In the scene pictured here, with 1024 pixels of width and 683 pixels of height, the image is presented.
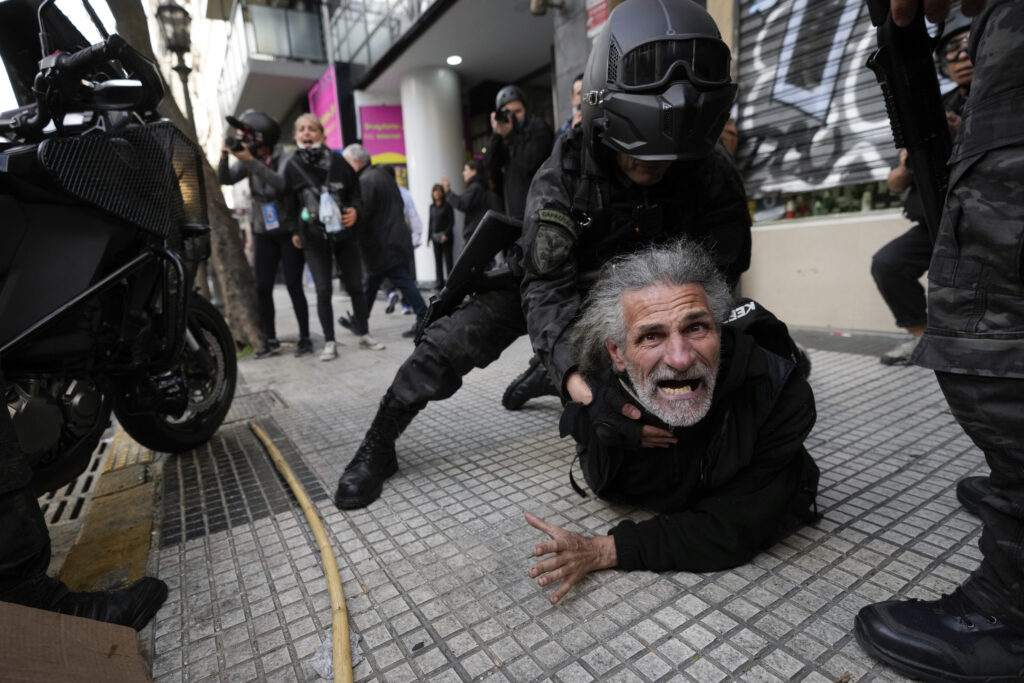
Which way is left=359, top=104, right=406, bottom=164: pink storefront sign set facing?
toward the camera

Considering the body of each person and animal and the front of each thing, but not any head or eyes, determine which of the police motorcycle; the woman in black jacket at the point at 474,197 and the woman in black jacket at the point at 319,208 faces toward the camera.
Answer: the woman in black jacket at the point at 319,208

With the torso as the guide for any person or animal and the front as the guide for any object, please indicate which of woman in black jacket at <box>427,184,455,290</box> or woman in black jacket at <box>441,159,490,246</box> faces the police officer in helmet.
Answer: woman in black jacket at <box>427,184,455,290</box>

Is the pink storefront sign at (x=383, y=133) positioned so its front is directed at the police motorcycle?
yes

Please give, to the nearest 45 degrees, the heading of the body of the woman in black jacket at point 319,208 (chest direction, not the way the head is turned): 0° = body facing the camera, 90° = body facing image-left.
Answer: approximately 0°

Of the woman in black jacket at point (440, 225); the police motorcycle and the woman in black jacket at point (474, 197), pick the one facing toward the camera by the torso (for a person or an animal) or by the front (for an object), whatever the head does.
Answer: the woman in black jacket at point (440, 225)

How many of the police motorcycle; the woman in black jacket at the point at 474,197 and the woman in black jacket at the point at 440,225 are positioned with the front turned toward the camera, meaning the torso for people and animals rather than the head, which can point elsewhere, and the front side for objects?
1

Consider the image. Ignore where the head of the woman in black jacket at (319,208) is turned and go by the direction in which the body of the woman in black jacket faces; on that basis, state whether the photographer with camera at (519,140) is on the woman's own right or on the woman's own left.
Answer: on the woman's own left

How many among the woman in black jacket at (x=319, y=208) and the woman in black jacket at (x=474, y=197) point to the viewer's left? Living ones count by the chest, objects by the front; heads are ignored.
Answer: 1

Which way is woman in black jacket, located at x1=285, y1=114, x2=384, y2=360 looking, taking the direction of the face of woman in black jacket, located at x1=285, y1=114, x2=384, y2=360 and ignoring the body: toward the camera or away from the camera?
toward the camera

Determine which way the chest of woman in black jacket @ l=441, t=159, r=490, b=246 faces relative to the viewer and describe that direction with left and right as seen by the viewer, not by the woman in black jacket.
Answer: facing to the left of the viewer

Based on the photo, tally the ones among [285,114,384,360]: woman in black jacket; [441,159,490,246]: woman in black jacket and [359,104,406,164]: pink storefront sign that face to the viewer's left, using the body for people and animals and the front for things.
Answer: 1

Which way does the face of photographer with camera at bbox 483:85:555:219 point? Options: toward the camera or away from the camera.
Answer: toward the camera

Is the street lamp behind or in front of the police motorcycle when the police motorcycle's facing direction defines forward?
in front
